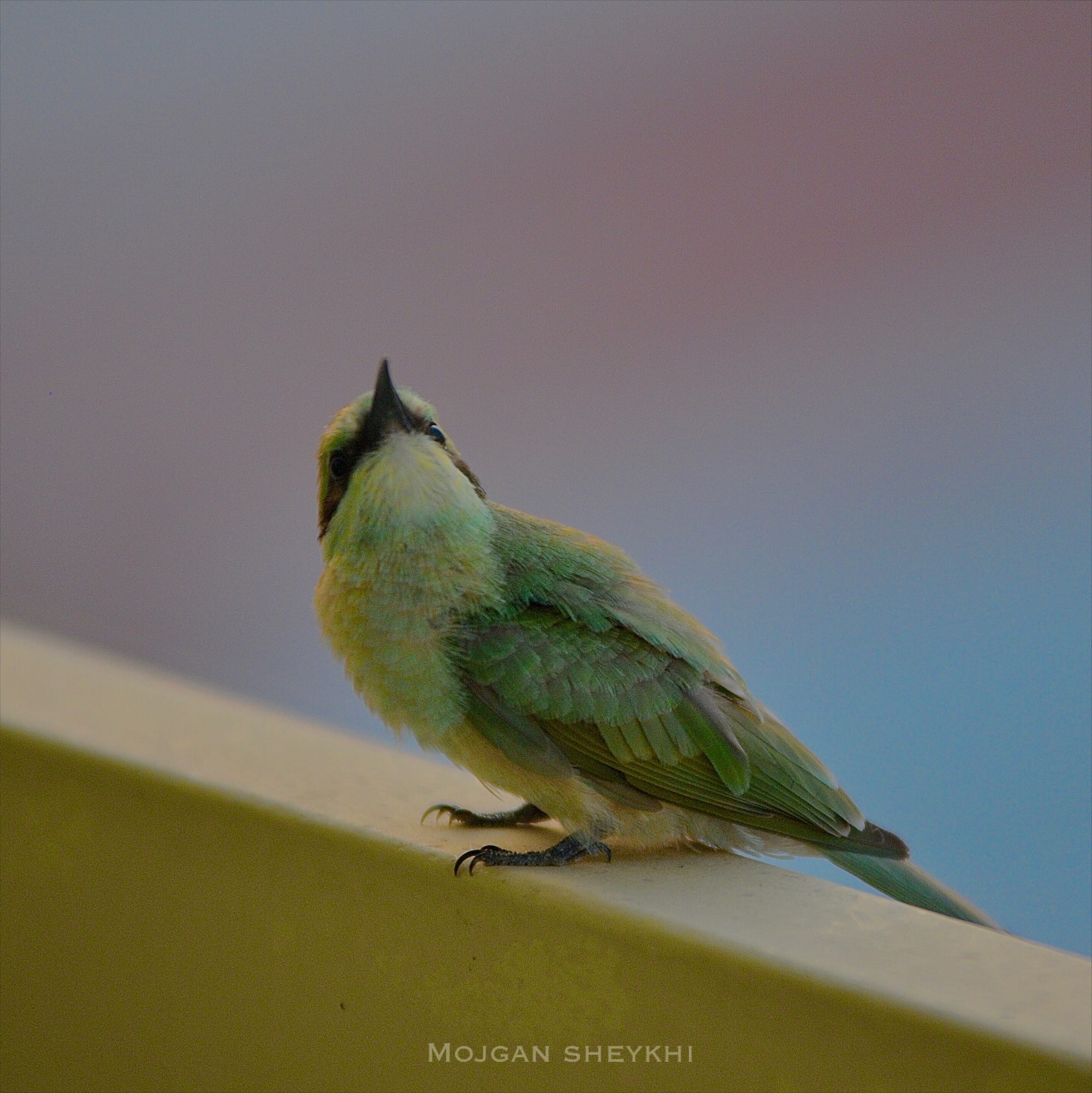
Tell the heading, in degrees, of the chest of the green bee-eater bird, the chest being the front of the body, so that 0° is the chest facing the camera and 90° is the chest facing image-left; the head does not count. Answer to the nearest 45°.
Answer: approximately 90°
